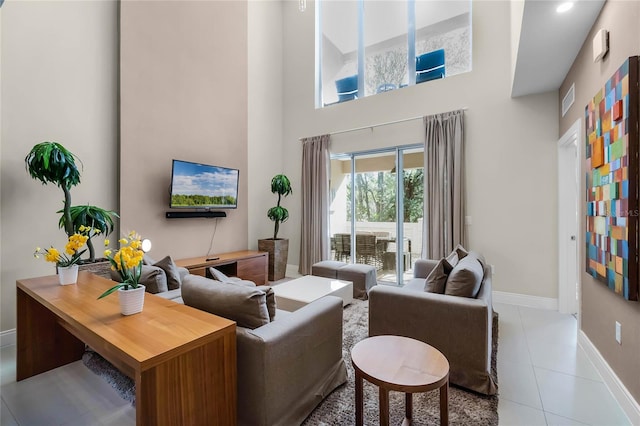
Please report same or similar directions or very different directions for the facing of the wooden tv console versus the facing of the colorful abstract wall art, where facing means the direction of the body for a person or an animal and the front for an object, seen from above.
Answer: very different directions

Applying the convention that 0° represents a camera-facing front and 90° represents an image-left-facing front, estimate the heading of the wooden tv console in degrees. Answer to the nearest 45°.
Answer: approximately 315°

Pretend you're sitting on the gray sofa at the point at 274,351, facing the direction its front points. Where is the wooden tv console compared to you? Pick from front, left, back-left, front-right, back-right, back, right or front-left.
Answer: front-left

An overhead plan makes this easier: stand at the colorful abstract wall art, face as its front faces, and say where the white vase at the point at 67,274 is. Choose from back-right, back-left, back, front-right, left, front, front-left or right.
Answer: front-left

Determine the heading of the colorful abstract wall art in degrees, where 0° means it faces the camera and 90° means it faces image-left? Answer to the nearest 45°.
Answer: approximately 90°

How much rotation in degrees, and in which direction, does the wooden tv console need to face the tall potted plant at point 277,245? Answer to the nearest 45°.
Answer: approximately 90° to its left

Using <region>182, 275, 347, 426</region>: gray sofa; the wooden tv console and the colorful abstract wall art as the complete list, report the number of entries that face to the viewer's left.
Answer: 1

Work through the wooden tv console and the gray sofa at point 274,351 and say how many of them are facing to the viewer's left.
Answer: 0

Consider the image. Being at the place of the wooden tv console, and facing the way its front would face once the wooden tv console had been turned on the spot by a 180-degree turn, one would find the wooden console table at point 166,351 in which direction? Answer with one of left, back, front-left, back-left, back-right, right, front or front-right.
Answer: back-left

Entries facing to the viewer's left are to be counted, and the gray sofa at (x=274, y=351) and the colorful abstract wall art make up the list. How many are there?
1

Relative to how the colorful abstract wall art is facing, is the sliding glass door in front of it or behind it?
in front

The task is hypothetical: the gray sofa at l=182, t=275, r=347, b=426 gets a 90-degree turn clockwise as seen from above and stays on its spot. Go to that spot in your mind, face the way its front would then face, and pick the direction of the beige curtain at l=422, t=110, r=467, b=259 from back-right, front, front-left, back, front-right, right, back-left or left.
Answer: left

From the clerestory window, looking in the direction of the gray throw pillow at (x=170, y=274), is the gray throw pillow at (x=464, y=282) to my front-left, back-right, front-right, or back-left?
front-left

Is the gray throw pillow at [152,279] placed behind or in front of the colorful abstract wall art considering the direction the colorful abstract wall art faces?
in front

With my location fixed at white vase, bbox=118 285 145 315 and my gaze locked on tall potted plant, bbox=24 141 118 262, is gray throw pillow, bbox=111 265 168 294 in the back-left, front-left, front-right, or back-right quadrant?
front-right

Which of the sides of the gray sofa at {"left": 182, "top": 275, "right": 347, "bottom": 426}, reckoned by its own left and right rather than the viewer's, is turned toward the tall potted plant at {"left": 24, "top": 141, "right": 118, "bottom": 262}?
left

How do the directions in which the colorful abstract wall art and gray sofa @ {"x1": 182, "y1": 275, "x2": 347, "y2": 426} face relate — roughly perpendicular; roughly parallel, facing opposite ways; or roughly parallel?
roughly perpendicular

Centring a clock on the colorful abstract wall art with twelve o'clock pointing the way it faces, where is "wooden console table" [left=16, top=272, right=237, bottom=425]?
The wooden console table is roughly at 10 o'clock from the colorful abstract wall art.

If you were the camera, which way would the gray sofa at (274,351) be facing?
facing away from the viewer and to the right of the viewer
